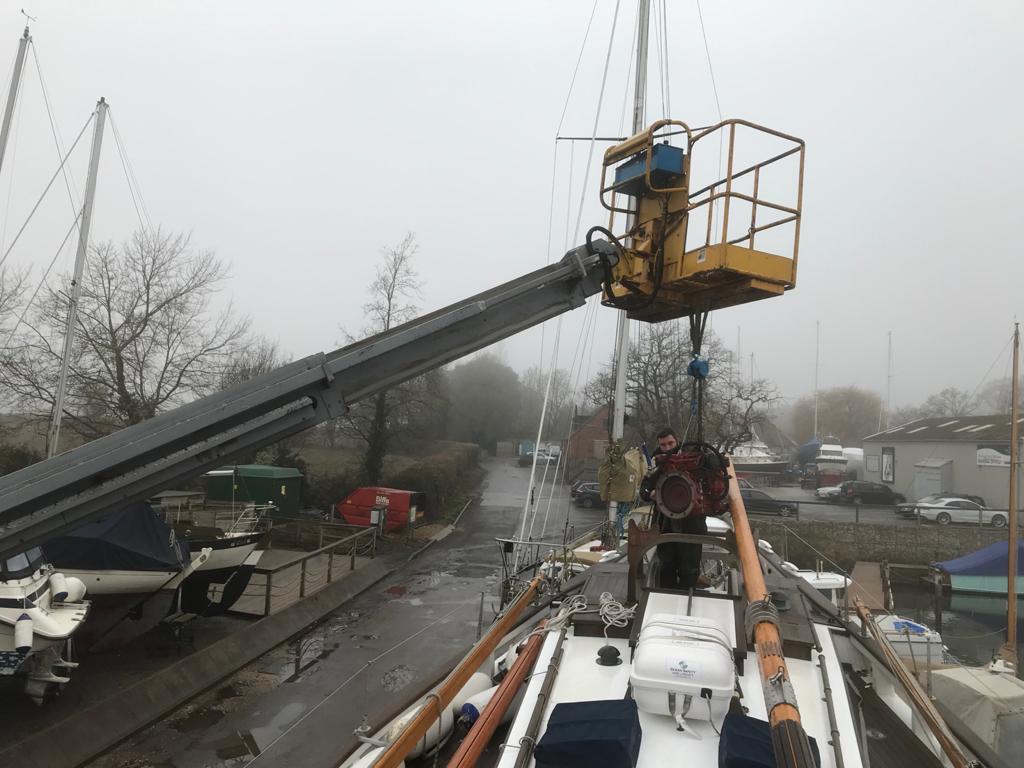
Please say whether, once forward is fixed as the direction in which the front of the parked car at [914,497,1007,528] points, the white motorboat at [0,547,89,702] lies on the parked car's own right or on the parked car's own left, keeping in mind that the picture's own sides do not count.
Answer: on the parked car's own right

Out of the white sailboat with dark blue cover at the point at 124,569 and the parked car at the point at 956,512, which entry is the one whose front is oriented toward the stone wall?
the white sailboat with dark blue cover

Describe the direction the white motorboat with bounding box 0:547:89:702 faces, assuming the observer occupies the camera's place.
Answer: facing away from the viewer and to the left of the viewer

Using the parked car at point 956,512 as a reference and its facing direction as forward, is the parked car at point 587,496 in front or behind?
behind

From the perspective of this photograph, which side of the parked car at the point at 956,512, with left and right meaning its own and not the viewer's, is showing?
right

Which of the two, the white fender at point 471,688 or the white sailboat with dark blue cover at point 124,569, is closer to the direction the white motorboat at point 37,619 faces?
the white sailboat with dark blue cover

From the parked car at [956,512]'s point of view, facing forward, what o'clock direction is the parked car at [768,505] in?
the parked car at [768,505] is roughly at 5 o'clock from the parked car at [956,512].

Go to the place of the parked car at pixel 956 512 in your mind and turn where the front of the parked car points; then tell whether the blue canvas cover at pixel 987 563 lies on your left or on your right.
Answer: on your right

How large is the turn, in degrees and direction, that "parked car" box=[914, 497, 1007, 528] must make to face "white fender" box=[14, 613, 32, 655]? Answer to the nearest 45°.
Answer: approximately 90° to its right
